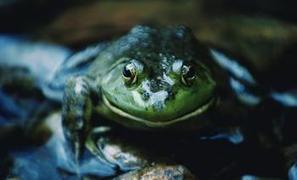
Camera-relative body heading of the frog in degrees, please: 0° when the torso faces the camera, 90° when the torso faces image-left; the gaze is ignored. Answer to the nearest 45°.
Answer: approximately 0°
